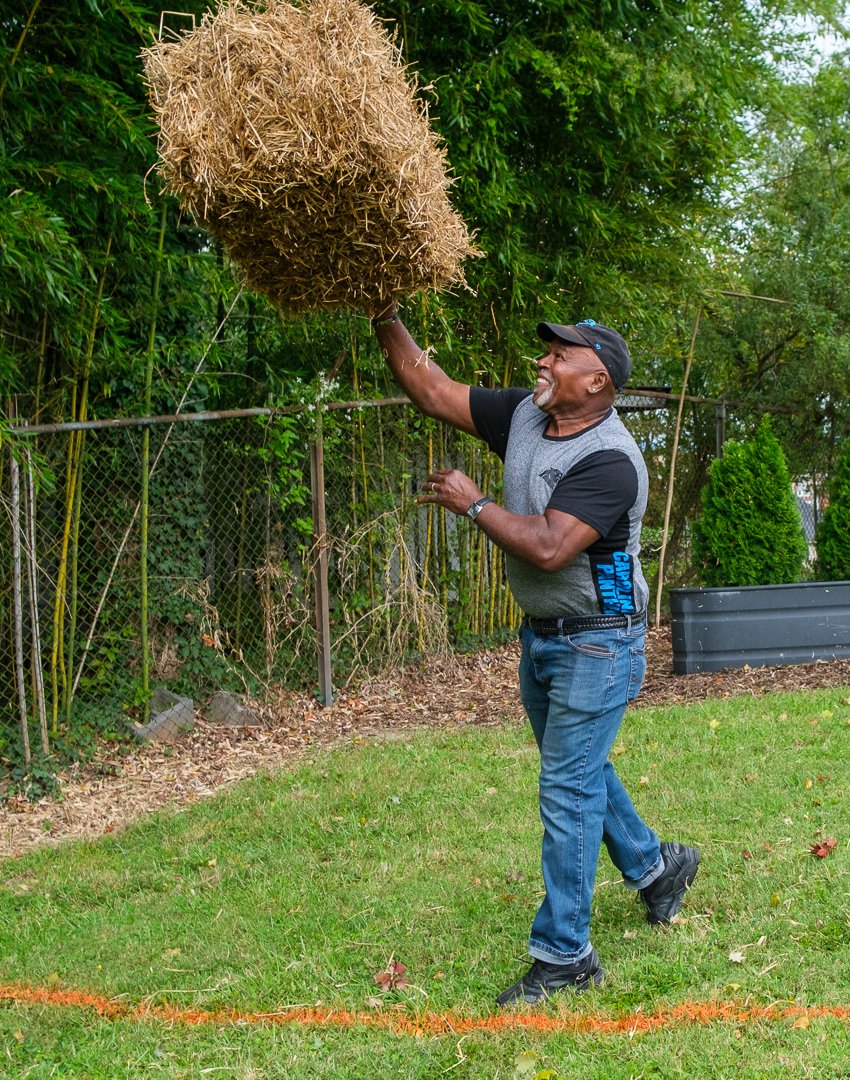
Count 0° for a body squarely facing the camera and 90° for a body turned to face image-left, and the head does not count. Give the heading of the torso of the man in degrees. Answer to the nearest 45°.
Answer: approximately 45°

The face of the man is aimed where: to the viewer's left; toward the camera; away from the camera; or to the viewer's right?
to the viewer's left
